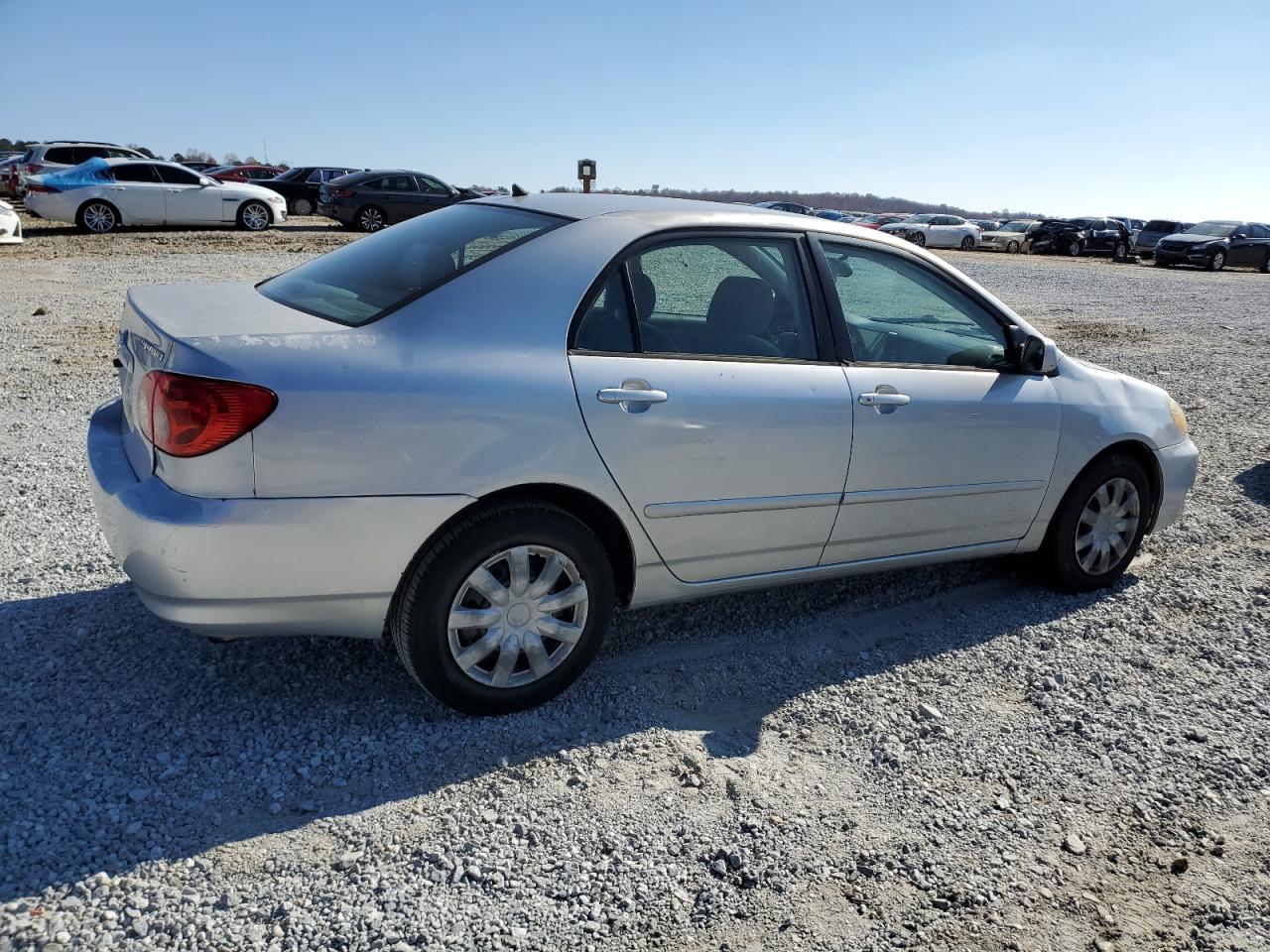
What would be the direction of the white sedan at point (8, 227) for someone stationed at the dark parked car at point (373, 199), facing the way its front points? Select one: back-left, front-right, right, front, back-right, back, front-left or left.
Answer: back

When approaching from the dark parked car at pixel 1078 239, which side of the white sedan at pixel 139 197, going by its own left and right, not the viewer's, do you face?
front

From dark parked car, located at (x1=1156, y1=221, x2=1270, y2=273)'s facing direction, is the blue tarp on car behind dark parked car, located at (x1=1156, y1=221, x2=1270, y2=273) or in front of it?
in front

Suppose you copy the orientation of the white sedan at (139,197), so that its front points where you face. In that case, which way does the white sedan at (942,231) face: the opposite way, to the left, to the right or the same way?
the opposite way

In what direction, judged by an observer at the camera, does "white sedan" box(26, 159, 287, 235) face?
facing to the right of the viewer

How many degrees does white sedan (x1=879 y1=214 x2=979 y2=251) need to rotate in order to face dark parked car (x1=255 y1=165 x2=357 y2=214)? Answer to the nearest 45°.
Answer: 0° — it already faces it

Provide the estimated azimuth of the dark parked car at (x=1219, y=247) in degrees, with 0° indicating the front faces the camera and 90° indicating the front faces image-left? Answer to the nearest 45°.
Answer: approximately 45°

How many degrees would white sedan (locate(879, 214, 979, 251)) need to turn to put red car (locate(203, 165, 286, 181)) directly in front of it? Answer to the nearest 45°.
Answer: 0° — it already faces it

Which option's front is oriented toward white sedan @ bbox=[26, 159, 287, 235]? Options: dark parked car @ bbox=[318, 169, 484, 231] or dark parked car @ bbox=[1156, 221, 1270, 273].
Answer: dark parked car @ bbox=[1156, 221, 1270, 273]

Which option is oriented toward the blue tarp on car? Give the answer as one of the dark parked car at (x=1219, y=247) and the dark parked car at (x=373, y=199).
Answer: the dark parked car at (x=1219, y=247)

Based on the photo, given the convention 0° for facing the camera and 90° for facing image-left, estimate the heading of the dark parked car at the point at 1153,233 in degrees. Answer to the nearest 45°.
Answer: approximately 45°

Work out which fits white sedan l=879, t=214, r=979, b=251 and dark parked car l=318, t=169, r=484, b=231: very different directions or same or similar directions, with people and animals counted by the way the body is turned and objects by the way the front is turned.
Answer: very different directions
